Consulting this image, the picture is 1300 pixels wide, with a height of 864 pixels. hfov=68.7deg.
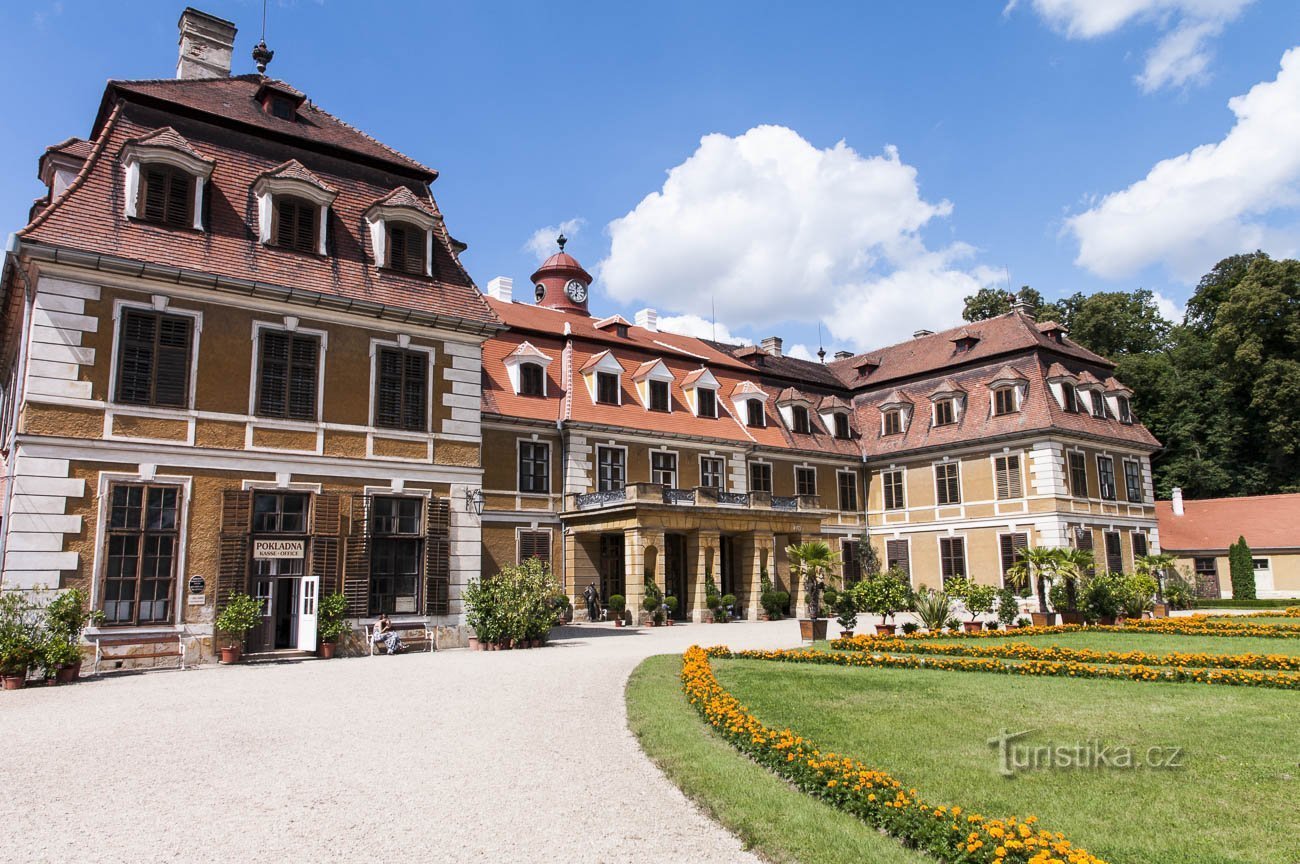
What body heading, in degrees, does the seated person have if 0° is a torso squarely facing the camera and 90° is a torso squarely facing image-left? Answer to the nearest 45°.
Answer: approximately 315°

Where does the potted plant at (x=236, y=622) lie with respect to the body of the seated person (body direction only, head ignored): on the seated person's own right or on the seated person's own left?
on the seated person's own right

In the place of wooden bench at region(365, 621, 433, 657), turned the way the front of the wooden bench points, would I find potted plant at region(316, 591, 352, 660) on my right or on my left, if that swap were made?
on my right

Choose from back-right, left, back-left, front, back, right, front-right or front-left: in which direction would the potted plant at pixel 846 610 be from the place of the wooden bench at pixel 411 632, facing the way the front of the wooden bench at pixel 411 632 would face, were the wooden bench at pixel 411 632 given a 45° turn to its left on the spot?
front-left

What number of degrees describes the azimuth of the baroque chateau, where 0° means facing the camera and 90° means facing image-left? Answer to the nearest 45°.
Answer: approximately 315°

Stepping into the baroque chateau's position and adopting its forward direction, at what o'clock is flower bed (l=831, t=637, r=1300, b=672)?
The flower bed is roughly at 11 o'clock from the baroque chateau.

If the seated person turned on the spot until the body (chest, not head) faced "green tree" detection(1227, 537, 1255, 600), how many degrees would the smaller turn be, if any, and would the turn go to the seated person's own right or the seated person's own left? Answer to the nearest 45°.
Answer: approximately 45° to the seated person's own left

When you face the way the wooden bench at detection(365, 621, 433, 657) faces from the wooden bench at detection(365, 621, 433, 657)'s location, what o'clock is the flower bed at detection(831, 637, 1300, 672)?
The flower bed is roughly at 10 o'clock from the wooden bench.

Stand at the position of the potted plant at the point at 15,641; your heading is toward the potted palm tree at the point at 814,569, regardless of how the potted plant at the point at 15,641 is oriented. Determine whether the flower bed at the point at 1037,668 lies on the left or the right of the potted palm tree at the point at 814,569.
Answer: right
